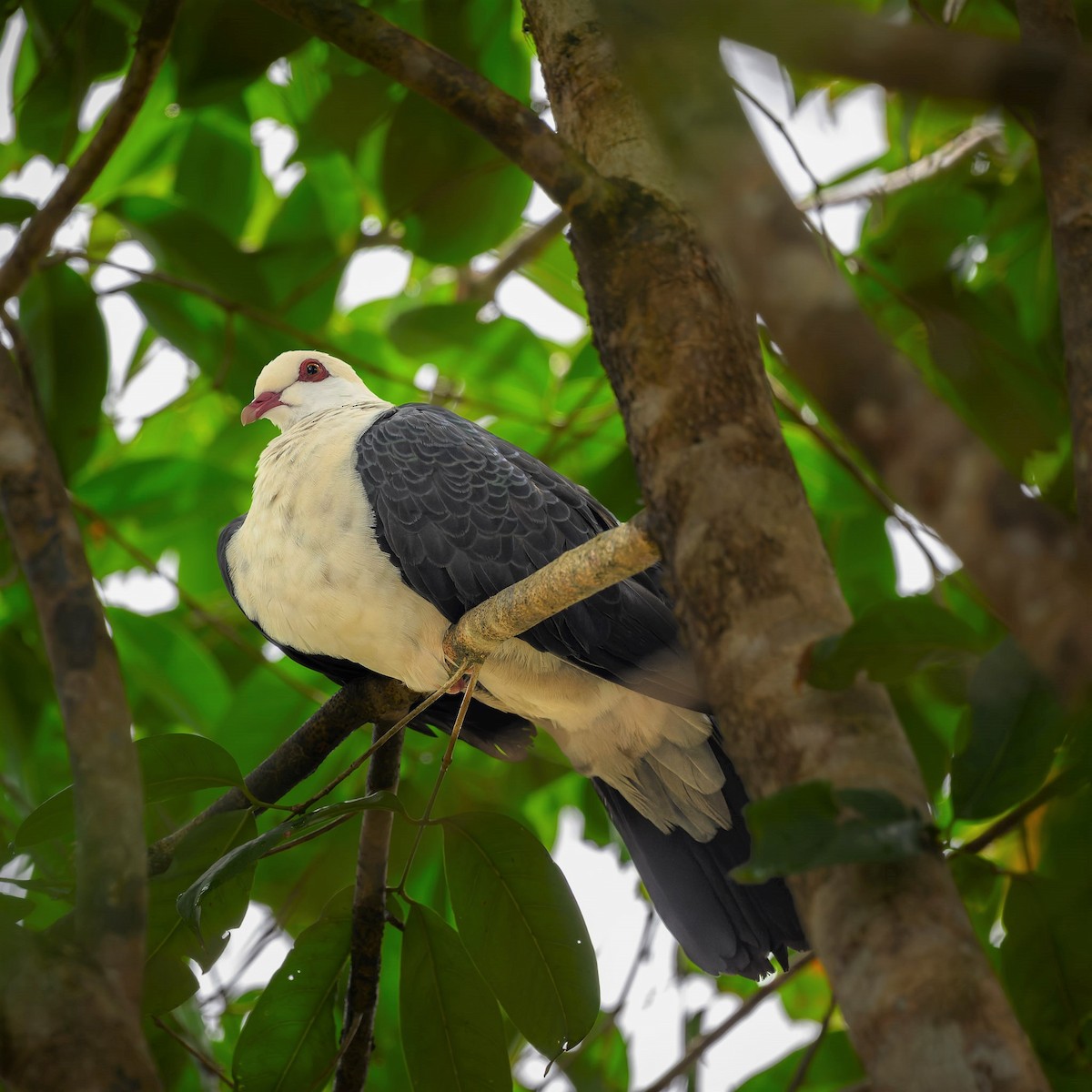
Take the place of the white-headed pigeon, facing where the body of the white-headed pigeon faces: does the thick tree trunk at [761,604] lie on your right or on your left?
on your left

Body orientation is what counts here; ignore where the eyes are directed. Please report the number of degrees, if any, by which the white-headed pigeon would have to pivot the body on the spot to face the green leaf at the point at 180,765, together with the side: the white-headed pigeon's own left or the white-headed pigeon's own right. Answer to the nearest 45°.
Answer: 0° — it already faces it

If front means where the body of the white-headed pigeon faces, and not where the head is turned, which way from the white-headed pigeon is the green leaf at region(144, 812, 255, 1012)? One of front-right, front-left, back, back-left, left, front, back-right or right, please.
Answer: front

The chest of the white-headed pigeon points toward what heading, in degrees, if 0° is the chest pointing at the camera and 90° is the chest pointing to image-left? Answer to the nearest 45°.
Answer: approximately 45°

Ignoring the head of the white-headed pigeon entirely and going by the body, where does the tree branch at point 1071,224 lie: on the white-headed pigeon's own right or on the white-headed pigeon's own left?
on the white-headed pigeon's own left

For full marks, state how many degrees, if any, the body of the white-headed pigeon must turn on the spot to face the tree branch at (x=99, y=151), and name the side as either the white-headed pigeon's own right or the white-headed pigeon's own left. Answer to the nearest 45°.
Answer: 0° — it already faces it
